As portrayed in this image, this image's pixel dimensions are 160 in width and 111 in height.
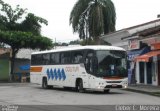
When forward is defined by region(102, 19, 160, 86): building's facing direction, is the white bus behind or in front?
in front

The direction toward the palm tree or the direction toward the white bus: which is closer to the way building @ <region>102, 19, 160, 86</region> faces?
the white bus

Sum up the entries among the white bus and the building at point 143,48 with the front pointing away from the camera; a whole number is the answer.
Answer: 0

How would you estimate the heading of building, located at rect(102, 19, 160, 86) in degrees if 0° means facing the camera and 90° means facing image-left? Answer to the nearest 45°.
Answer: approximately 45°

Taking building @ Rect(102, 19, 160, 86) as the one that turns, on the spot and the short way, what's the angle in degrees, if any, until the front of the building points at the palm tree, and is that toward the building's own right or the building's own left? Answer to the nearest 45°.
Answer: approximately 90° to the building's own right

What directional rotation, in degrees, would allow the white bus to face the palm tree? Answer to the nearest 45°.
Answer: approximately 135° to its left

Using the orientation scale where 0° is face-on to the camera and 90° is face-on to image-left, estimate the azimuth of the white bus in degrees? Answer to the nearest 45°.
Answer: approximately 315°

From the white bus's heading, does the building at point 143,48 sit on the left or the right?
on its left

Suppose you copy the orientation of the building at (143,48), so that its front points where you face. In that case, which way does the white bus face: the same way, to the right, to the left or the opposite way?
to the left
